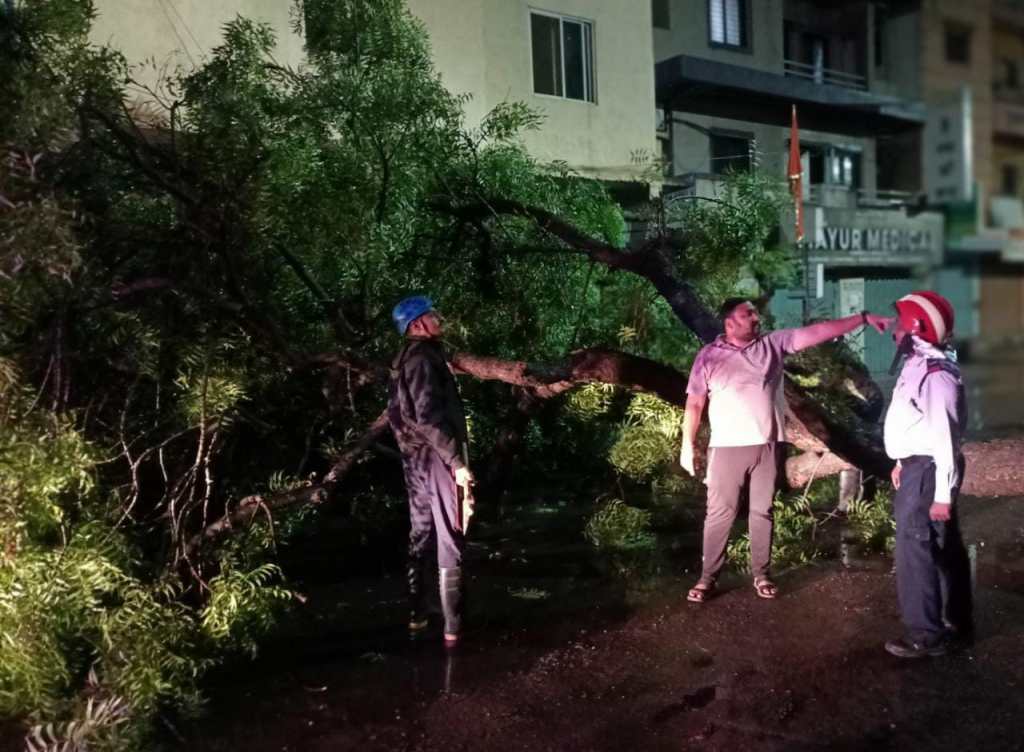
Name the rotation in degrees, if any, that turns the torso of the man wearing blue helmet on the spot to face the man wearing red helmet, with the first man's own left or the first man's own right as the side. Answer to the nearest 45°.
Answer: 0° — they already face them

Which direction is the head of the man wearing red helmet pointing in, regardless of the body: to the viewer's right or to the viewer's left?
to the viewer's left

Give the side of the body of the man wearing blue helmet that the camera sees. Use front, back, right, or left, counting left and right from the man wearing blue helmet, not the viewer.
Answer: right

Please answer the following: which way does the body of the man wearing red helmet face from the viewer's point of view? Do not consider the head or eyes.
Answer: to the viewer's left

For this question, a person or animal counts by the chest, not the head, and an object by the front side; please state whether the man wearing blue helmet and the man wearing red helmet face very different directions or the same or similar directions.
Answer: very different directions

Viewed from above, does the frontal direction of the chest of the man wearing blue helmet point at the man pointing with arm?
yes

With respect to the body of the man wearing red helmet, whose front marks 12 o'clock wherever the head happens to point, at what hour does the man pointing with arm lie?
The man pointing with arm is roughly at 1 o'clock from the man wearing red helmet.

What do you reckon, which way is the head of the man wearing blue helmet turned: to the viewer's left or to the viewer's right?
to the viewer's right

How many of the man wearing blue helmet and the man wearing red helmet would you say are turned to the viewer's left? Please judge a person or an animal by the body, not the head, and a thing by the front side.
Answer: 1
